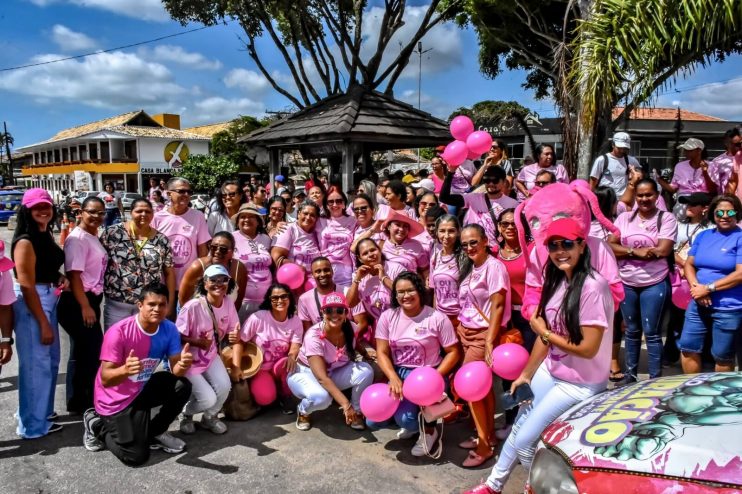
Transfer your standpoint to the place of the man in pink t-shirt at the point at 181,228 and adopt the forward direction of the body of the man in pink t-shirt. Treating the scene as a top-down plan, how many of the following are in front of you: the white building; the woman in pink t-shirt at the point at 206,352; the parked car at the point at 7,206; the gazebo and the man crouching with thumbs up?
2

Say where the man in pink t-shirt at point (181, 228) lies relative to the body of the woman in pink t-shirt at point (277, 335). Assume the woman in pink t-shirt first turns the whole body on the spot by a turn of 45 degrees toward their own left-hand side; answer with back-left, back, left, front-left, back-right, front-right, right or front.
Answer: back

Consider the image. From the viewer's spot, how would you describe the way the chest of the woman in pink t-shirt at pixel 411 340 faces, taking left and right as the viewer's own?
facing the viewer

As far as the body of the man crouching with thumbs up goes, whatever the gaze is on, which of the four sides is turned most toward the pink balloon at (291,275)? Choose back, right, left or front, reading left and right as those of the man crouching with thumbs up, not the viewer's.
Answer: left

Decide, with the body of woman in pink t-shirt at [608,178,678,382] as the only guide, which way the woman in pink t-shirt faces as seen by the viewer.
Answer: toward the camera

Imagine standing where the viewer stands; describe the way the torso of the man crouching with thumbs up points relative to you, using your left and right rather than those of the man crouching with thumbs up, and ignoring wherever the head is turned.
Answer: facing the viewer and to the right of the viewer

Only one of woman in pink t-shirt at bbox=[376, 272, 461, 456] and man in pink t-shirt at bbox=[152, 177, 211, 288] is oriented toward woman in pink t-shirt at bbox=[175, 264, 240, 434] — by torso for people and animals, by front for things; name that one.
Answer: the man in pink t-shirt

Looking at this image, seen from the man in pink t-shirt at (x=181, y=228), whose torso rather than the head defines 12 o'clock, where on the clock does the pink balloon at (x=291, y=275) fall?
The pink balloon is roughly at 10 o'clock from the man in pink t-shirt.

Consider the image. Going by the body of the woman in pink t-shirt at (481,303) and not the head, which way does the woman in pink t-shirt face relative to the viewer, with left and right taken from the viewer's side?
facing the viewer and to the left of the viewer

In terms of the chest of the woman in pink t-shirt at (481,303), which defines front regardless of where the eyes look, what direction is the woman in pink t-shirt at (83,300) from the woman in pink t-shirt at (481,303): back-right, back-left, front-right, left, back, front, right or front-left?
front-right

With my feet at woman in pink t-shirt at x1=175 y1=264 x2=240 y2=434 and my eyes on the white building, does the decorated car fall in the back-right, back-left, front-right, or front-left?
back-right

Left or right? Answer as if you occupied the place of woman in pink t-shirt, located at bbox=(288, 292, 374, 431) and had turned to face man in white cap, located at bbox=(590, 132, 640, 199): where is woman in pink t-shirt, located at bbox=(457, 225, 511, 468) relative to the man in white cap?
right

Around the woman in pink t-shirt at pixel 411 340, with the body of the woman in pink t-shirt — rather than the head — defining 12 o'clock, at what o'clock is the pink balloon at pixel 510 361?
The pink balloon is roughly at 10 o'clock from the woman in pink t-shirt.

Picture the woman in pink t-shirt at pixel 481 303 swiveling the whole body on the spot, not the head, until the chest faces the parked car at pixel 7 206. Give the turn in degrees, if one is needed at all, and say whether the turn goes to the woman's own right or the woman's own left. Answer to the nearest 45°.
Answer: approximately 90° to the woman's own right

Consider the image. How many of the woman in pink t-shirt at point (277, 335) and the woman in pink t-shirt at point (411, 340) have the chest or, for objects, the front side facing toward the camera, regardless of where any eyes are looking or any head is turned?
2
